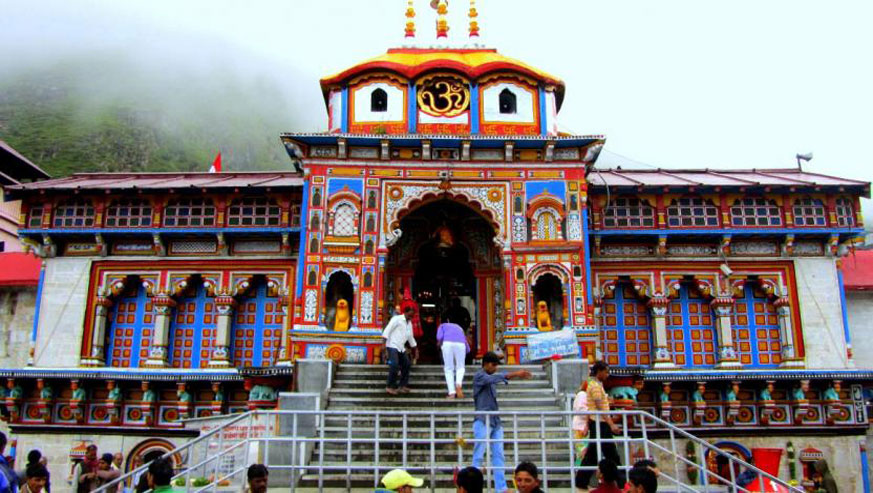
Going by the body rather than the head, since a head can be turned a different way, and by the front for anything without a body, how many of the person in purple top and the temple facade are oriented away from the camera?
1

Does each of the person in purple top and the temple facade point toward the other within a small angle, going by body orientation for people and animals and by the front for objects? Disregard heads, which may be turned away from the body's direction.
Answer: yes

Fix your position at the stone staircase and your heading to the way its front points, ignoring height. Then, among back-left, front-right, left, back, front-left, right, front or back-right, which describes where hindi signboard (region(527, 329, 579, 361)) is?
back-left

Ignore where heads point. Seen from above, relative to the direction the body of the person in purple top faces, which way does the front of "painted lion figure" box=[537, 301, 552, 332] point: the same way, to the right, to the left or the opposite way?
the opposite way

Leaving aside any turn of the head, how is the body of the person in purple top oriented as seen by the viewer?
away from the camera

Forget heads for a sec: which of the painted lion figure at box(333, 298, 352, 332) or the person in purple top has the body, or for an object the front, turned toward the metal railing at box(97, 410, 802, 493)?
the painted lion figure

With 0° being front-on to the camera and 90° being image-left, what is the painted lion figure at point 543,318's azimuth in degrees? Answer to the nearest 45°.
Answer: approximately 0°
